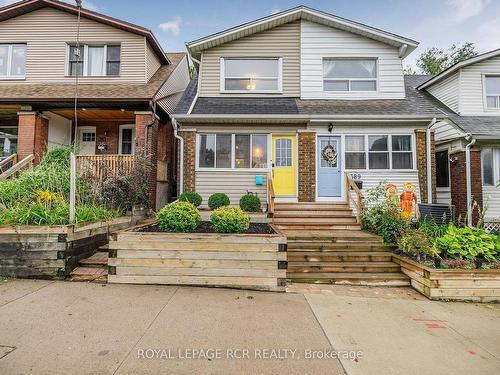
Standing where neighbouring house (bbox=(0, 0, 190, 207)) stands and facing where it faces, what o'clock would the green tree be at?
The green tree is roughly at 9 o'clock from the neighbouring house.

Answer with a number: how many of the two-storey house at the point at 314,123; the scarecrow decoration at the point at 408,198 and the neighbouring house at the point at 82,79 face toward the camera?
3

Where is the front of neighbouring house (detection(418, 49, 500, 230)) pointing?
toward the camera

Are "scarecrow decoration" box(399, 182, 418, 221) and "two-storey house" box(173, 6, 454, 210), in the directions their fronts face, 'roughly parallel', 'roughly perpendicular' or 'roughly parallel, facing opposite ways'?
roughly parallel

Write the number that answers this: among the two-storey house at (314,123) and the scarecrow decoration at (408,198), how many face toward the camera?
2

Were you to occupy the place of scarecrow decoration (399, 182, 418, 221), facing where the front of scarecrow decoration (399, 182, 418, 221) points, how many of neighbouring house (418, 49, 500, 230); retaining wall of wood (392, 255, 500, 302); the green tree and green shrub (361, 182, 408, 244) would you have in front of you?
2

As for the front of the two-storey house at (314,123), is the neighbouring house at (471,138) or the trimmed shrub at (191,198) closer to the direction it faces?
the trimmed shrub

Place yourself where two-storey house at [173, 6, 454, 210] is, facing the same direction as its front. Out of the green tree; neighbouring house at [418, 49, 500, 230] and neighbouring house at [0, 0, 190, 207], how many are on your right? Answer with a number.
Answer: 1

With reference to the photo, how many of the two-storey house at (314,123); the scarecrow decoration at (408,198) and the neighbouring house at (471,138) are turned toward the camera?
3

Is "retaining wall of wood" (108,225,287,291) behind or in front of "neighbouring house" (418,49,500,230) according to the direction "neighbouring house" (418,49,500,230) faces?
in front

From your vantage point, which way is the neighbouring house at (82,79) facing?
toward the camera

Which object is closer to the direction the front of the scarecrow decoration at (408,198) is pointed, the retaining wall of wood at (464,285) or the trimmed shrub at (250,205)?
the retaining wall of wood

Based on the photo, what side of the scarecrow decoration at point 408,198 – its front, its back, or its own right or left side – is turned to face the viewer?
front

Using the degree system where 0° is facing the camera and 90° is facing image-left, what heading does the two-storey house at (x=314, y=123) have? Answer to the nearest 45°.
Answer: approximately 0°

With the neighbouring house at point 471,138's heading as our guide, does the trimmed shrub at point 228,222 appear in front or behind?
in front

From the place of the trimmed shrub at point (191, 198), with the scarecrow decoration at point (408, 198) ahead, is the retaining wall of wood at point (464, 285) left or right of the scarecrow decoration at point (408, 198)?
right

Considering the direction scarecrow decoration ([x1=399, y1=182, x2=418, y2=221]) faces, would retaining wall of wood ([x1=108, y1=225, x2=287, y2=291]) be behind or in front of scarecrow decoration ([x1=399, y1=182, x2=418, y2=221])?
in front

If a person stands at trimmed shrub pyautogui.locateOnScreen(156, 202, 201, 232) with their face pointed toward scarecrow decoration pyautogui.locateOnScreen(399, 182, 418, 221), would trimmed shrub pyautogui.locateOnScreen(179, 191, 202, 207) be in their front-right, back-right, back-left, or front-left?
front-left

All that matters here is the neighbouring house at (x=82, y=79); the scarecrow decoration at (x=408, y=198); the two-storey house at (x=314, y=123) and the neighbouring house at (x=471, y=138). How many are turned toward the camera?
4
